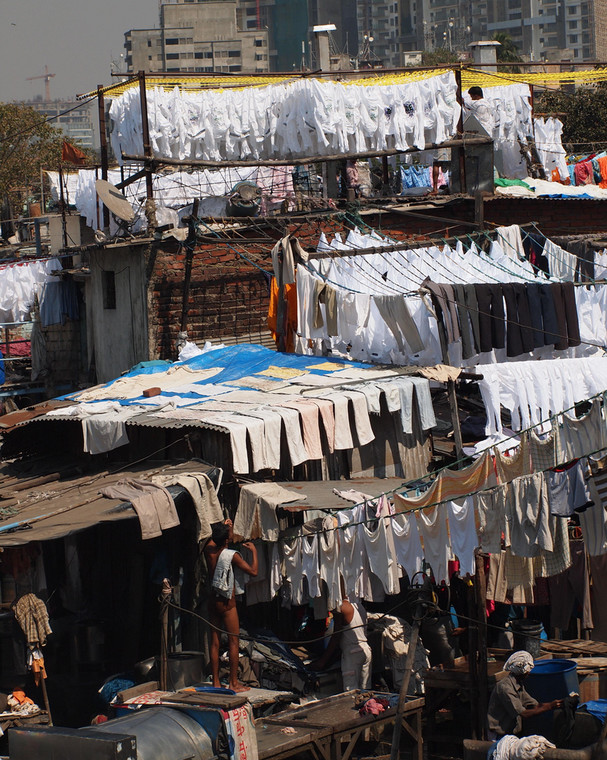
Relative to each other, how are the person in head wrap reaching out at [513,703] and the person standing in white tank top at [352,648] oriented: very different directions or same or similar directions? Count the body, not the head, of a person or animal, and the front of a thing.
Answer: very different directions

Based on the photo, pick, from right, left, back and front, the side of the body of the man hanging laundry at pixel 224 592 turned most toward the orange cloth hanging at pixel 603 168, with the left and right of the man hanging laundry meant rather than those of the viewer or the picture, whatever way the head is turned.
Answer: front

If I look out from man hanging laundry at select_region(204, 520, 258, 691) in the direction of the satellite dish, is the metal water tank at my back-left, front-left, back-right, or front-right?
back-left

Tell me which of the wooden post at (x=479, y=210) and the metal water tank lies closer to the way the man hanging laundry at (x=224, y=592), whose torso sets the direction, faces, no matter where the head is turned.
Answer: the wooden post

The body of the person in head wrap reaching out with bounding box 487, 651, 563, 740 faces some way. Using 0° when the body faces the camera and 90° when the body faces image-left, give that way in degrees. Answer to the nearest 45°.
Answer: approximately 270°

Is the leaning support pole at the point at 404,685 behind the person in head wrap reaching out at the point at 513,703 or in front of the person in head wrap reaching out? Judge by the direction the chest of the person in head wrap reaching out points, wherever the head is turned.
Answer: behind

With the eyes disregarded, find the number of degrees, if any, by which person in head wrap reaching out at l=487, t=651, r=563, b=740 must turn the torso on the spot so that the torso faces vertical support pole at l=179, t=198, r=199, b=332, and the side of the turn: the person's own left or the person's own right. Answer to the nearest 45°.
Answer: approximately 135° to the person's own left
